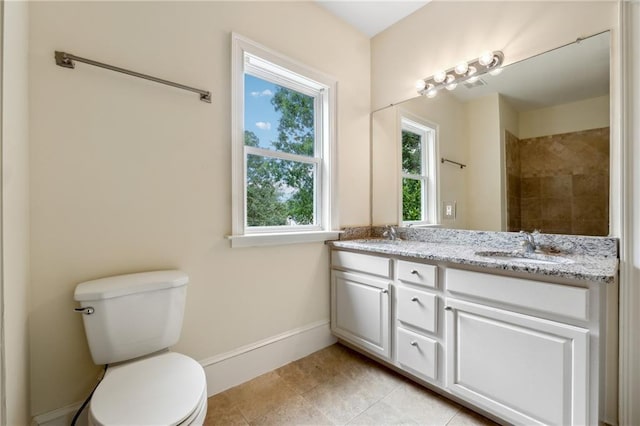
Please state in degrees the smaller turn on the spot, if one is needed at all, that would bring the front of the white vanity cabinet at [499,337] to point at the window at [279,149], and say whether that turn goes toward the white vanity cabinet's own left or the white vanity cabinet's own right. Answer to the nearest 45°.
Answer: approximately 45° to the white vanity cabinet's own right

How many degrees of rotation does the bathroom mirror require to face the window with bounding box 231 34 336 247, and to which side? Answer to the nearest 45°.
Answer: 0° — it already faces it

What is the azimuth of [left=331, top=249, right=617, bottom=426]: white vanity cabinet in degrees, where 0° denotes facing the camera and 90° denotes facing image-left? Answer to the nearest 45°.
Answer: approximately 45°

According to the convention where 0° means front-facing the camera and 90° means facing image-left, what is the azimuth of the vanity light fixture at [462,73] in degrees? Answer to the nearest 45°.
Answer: approximately 45°

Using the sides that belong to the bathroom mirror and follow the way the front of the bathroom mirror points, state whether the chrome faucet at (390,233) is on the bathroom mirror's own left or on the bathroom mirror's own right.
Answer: on the bathroom mirror's own right
